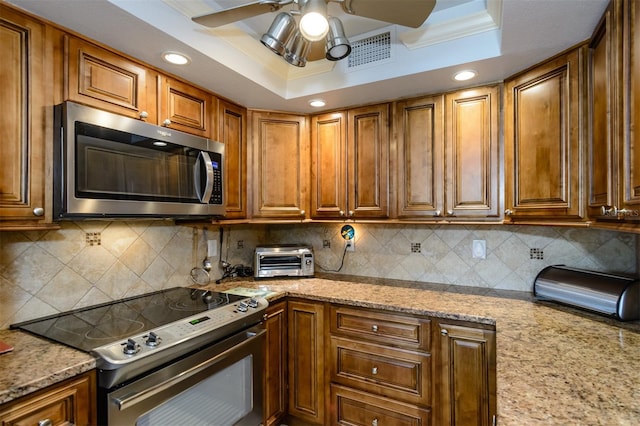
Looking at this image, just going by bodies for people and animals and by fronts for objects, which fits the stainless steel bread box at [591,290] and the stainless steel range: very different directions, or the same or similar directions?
very different directions

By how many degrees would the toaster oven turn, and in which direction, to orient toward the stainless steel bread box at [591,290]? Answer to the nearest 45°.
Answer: approximately 45° to its left

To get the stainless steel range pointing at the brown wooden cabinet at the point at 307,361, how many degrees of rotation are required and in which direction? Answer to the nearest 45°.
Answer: approximately 45° to its left

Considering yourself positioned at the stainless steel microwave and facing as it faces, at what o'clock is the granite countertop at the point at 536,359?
The granite countertop is roughly at 12 o'clock from the stainless steel microwave.

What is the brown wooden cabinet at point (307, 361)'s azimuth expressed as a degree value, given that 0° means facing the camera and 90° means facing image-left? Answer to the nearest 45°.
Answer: approximately 45°

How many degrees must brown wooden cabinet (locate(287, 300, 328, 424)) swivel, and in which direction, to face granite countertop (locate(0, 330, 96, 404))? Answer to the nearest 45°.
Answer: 0° — it already faces it

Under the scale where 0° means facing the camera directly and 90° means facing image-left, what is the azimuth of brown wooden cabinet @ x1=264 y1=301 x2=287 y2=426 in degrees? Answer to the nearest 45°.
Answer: approximately 315°

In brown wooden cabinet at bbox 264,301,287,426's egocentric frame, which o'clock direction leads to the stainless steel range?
The stainless steel range is roughly at 3 o'clock from the brown wooden cabinet.
